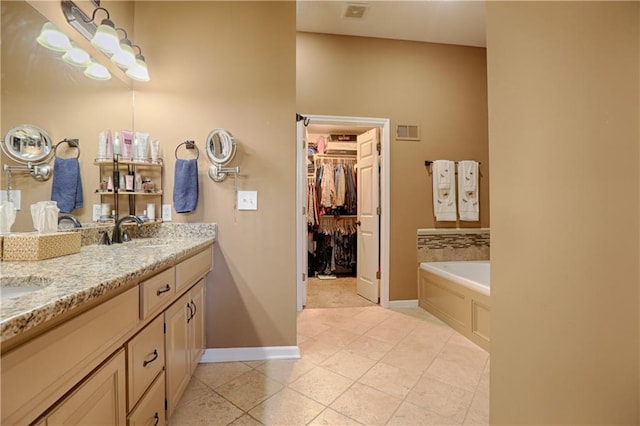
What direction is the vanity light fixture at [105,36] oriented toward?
to the viewer's right

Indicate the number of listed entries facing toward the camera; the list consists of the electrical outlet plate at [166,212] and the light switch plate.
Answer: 2

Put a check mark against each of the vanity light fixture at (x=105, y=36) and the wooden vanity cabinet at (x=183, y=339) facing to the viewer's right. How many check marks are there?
2

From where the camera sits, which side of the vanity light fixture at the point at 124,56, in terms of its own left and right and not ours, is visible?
right

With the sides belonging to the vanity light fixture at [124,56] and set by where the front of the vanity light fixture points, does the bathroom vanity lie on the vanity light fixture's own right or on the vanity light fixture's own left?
on the vanity light fixture's own right

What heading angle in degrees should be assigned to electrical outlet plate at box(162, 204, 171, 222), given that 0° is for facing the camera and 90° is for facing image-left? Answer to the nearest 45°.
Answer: approximately 0°

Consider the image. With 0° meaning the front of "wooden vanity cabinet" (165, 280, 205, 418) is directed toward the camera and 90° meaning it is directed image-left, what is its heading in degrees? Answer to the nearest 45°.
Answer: approximately 270°
